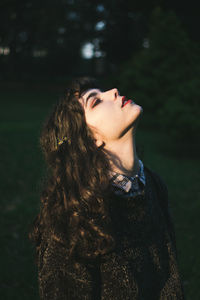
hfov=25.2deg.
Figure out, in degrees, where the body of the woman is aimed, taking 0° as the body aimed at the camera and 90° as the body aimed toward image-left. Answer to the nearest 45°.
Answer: approximately 315°
